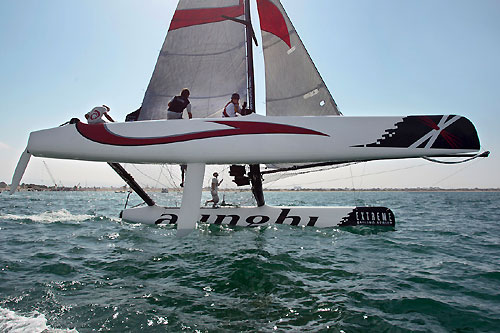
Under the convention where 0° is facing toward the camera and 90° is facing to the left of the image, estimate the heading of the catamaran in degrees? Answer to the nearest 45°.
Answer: approximately 270°

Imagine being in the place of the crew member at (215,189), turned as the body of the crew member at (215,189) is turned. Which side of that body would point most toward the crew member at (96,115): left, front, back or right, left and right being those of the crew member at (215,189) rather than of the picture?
right

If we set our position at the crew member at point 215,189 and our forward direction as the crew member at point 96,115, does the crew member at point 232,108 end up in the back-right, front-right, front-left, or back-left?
front-left
